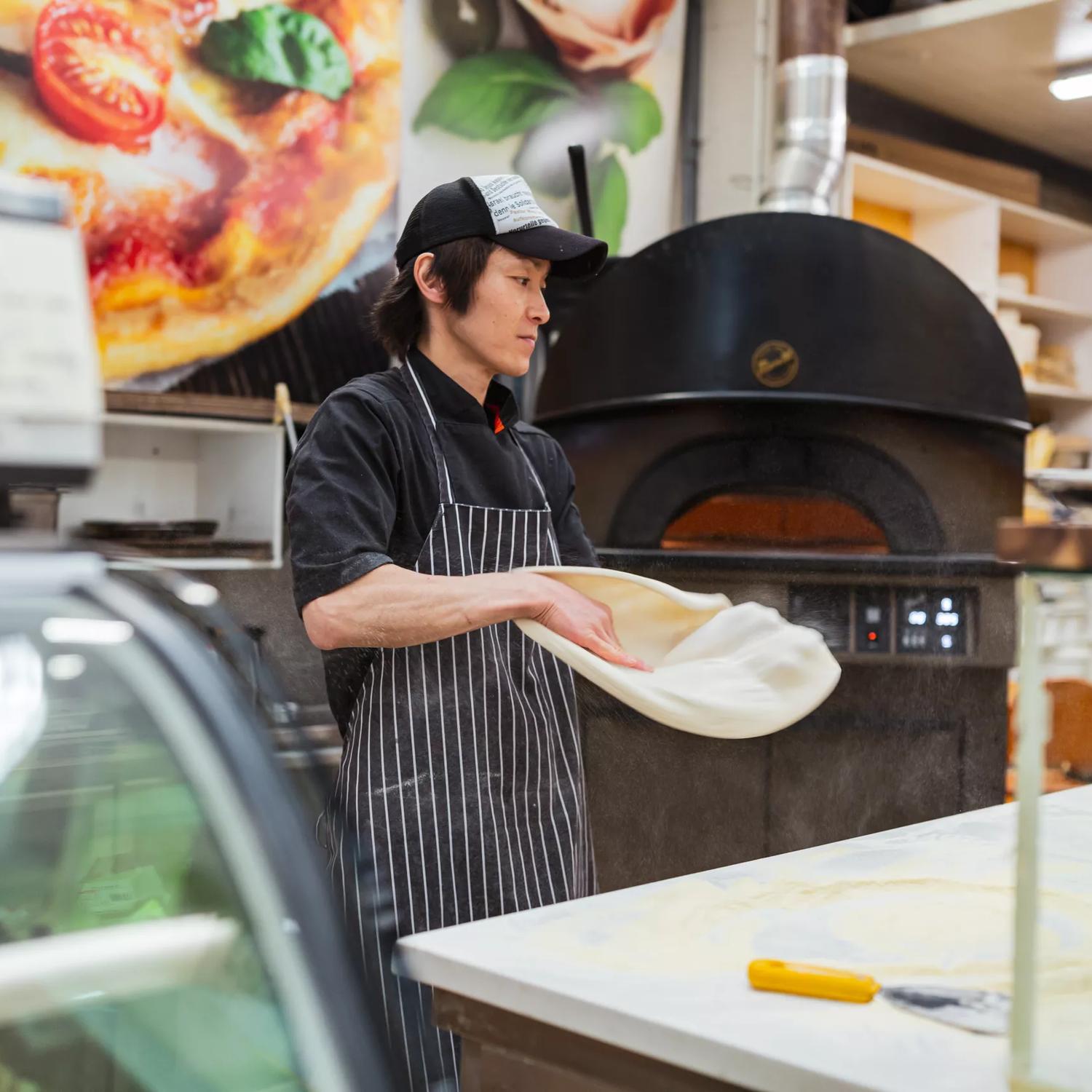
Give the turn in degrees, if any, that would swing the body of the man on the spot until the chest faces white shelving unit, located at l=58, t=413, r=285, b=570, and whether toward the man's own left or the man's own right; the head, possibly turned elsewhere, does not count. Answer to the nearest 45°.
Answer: approximately 135° to the man's own left

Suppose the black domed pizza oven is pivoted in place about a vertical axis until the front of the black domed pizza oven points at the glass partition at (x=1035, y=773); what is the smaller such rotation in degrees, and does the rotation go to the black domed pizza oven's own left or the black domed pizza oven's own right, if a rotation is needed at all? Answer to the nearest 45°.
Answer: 0° — it already faces it

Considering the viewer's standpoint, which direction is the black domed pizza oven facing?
facing the viewer

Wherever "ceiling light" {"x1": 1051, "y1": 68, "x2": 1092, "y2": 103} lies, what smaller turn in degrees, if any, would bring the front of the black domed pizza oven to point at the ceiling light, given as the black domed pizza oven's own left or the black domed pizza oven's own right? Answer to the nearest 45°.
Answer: approximately 135° to the black domed pizza oven's own left

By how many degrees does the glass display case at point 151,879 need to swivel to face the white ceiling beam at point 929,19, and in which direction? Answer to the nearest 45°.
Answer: approximately 45° to its left

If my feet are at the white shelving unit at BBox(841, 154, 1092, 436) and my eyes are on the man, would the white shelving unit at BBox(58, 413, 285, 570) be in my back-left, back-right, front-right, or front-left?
front-right

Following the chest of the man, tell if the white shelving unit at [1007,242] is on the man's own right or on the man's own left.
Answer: on the man's own left

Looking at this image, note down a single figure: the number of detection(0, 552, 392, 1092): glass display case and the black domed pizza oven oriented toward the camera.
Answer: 1

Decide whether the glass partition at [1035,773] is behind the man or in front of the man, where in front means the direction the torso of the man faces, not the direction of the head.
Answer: in front

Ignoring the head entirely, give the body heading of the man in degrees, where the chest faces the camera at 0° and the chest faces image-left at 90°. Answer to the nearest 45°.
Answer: approximately 315°

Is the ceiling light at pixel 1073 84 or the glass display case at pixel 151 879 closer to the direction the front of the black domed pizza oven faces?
the glass display case

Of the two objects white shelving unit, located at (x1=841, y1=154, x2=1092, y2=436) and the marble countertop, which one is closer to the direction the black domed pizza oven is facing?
the marble countertop

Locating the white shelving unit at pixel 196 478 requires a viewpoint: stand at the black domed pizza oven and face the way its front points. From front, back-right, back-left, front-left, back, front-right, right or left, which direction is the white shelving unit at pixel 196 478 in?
right

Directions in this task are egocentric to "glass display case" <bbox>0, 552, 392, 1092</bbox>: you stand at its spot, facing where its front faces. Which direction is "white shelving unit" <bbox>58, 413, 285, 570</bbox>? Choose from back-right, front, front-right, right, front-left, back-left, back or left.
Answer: left
